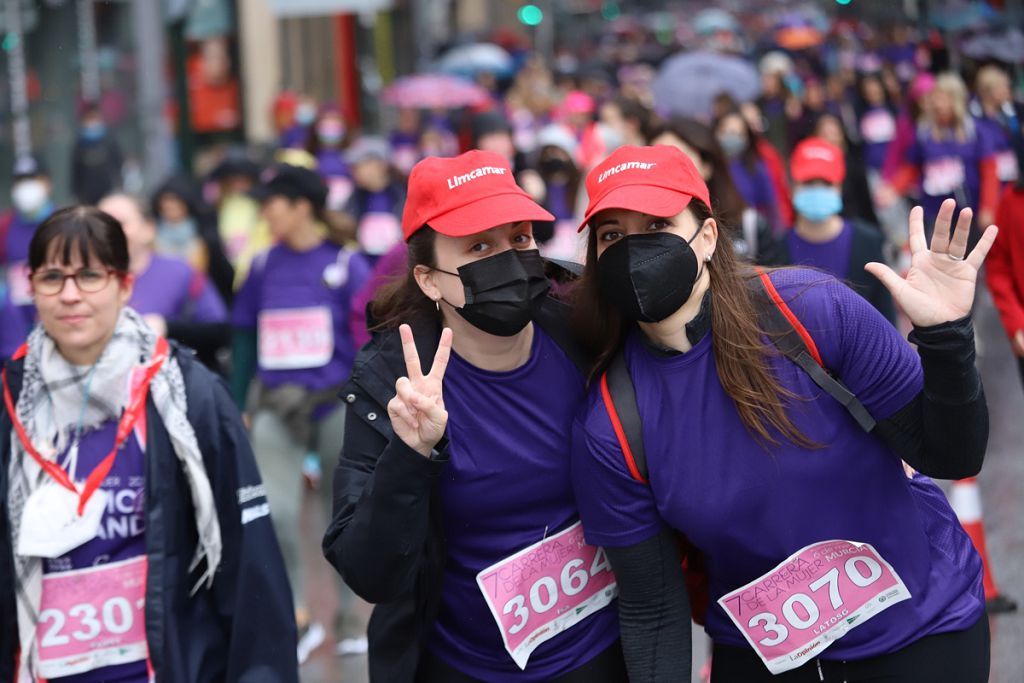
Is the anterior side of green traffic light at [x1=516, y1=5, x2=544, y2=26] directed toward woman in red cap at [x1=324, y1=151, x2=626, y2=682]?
yes

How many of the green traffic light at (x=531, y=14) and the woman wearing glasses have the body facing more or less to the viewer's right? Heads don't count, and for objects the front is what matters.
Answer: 0

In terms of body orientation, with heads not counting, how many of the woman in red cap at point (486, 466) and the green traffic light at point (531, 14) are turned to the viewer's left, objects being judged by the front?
0

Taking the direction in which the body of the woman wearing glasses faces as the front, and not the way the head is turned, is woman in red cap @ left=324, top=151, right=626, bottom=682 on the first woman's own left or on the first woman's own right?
on the first woman's own left

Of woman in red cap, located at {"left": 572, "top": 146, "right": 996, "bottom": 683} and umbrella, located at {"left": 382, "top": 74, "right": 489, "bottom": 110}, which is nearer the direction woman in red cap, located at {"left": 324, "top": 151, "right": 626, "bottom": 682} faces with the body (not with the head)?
the woman in red cap

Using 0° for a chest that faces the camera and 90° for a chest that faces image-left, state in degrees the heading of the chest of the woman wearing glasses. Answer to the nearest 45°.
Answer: approximately 45°

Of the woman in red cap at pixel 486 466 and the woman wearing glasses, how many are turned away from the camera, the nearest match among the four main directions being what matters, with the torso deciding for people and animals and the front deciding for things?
0

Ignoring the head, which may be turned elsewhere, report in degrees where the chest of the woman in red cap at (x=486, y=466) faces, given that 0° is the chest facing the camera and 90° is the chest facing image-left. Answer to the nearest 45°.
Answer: approximately 315°
